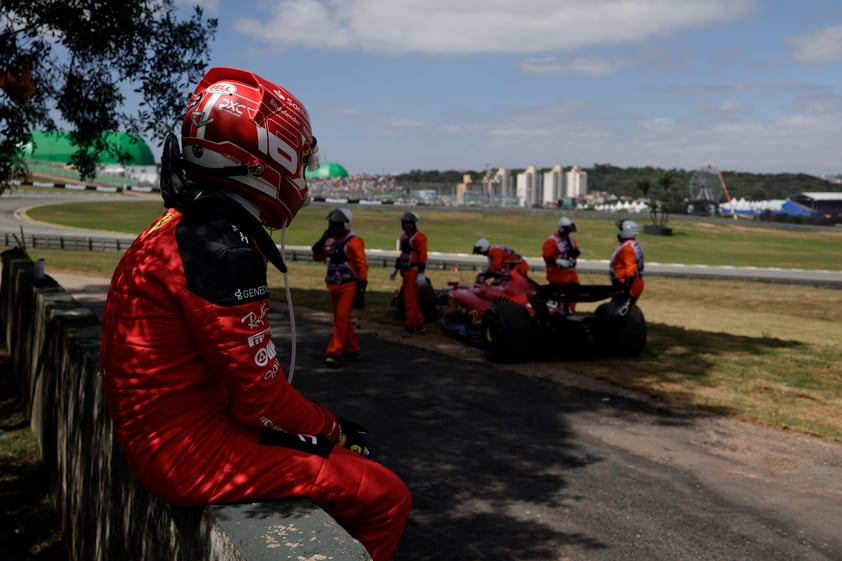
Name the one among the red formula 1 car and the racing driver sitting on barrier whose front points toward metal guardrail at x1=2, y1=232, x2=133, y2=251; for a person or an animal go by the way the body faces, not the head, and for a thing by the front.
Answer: the red formula 1 car

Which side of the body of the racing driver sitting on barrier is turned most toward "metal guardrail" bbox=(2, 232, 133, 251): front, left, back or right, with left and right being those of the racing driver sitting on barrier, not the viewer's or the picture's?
left

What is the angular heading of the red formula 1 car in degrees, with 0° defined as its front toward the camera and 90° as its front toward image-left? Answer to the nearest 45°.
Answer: approximately 135°

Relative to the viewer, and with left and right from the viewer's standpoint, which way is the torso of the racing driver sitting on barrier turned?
facing to the right of the viewer

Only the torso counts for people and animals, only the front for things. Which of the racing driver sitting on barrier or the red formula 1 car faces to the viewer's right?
the racing driver sitting on barrier

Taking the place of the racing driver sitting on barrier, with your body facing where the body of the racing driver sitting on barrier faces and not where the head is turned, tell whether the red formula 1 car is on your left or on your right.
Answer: on your left

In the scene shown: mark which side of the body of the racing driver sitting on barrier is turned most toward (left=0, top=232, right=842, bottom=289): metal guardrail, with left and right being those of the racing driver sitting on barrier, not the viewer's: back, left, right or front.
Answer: left

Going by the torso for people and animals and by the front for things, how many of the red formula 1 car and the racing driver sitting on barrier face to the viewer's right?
1
